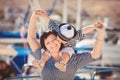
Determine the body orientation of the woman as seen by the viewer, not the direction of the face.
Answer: toward the camera
